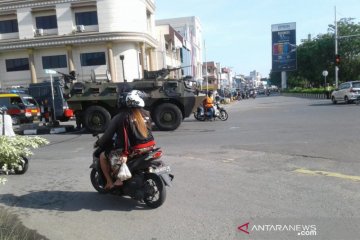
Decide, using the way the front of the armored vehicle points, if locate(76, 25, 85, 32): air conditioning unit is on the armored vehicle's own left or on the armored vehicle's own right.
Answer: on the armored vehicle's own left

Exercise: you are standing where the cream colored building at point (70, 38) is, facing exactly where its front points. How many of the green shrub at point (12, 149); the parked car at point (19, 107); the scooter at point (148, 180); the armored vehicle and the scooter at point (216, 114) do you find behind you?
0

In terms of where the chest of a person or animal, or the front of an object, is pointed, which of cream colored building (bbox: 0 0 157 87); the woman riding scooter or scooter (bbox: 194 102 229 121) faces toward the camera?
the cream colored building

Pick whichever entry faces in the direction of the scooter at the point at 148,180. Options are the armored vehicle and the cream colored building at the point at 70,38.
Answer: the cream colored building

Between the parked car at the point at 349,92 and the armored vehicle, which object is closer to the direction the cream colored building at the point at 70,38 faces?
the armored vehicle

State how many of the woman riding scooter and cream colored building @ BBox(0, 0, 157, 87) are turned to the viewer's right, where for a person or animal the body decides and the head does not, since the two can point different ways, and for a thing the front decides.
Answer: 0

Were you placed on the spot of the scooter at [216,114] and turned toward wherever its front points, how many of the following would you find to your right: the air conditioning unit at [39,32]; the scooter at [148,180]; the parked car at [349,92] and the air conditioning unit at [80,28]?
1

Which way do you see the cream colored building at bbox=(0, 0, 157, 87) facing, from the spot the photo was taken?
facing the viewer

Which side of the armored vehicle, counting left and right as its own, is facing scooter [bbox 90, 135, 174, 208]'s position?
right

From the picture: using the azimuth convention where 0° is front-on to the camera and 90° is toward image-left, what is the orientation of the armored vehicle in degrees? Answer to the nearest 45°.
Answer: approximately 270°

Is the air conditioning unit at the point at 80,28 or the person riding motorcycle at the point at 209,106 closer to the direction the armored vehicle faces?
the person riding motorcycle

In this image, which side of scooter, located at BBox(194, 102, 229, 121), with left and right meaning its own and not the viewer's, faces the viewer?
right

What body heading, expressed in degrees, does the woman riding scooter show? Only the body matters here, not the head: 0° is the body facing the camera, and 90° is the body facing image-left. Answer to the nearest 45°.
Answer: approximately 135°
